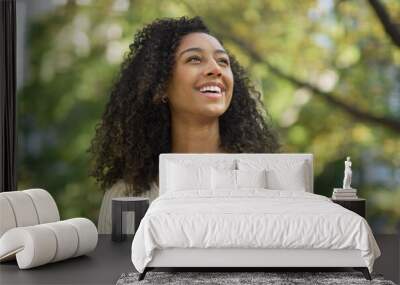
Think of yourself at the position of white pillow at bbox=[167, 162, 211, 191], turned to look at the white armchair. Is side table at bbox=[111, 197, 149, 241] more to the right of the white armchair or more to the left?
right

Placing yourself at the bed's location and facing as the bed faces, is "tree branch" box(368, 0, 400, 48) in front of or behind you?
behind

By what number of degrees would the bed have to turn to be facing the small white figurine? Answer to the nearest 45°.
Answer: approximately 135° to its left

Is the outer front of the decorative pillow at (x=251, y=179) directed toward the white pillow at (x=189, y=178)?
no

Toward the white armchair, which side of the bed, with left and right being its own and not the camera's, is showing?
right

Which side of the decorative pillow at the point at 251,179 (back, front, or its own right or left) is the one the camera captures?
front

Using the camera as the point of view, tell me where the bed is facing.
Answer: facing the viewer

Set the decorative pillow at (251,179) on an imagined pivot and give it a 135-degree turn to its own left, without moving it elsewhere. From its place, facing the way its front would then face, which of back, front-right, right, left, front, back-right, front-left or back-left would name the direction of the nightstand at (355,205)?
front-right

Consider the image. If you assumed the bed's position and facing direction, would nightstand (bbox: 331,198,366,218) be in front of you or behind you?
behind

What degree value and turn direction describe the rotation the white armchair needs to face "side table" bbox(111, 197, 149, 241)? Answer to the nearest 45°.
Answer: approximately 90° to its left

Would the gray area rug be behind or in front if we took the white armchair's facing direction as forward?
in front

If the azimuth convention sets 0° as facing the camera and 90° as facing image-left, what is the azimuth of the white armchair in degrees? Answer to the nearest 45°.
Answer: approximately 315°
